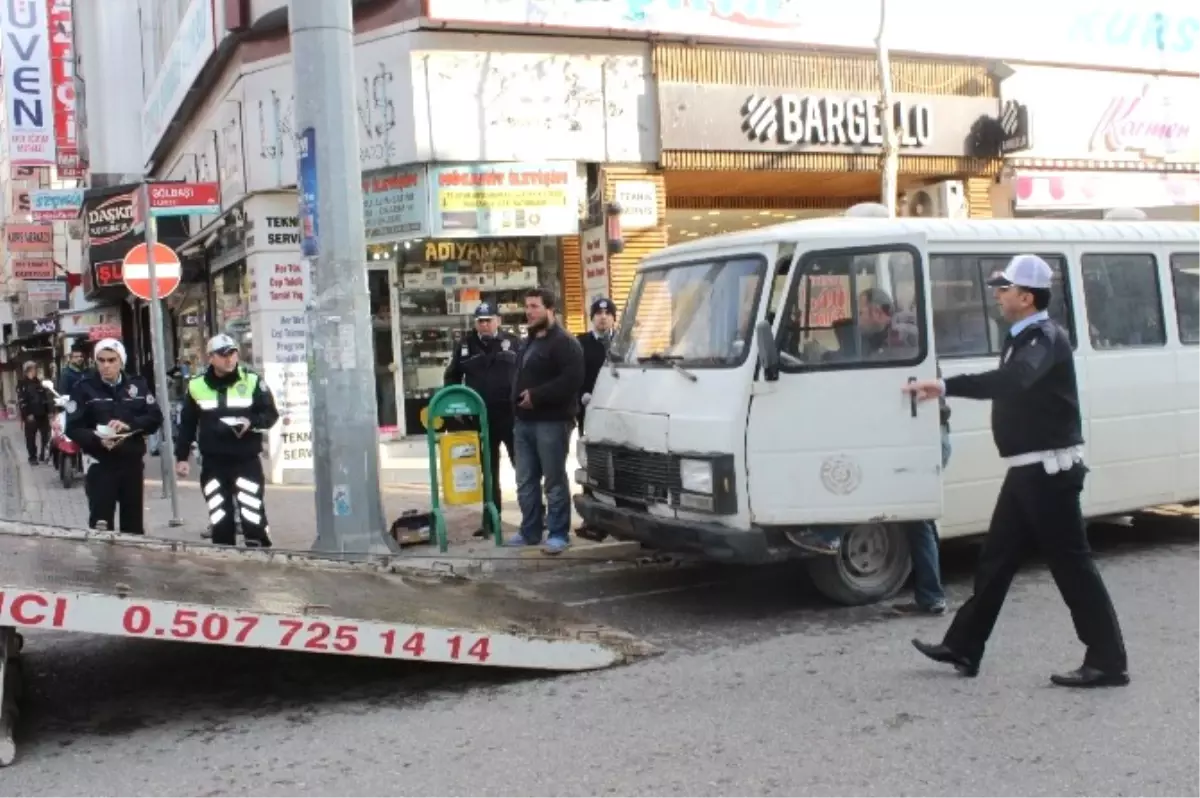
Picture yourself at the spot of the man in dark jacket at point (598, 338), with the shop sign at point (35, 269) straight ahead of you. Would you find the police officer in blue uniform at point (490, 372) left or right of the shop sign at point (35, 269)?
left

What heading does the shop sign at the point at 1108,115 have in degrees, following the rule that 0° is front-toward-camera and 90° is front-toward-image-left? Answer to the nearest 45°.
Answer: approximately 0°

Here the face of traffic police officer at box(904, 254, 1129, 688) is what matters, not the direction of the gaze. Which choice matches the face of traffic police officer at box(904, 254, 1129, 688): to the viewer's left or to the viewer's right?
to the viewer's left

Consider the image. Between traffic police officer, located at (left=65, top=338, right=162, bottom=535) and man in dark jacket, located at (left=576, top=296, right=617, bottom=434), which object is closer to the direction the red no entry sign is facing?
the traffic police officer

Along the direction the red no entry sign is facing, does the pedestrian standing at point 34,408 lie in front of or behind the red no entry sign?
behind

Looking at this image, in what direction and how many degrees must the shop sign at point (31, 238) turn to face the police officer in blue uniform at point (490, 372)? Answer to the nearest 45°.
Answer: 0° — it already faces them

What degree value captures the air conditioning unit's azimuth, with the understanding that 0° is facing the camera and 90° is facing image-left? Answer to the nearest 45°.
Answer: approximately 45°

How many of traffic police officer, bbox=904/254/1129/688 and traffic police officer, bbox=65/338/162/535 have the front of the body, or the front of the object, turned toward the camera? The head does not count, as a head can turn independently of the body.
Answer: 1

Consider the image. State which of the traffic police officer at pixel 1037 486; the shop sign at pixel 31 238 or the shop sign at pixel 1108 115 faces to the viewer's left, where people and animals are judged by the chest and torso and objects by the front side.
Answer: the traffic police officer

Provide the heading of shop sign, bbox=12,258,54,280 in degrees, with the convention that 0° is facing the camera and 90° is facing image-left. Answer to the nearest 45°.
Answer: approximately 0°
